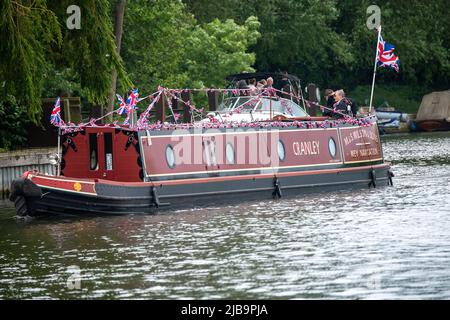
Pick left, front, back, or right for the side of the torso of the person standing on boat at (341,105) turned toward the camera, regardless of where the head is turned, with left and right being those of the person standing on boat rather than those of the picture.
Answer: left

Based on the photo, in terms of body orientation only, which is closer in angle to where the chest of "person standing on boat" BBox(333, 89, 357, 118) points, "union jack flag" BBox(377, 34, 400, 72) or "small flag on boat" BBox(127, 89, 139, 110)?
the small flag on boat

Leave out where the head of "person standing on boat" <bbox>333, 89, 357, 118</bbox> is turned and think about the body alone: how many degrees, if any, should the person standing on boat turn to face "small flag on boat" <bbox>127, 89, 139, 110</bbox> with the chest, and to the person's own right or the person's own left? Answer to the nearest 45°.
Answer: approximately 45° to the person's own left

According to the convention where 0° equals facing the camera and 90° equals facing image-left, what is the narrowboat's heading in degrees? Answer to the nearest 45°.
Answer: approximately 45°

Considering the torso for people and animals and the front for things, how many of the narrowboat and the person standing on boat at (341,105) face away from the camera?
0
